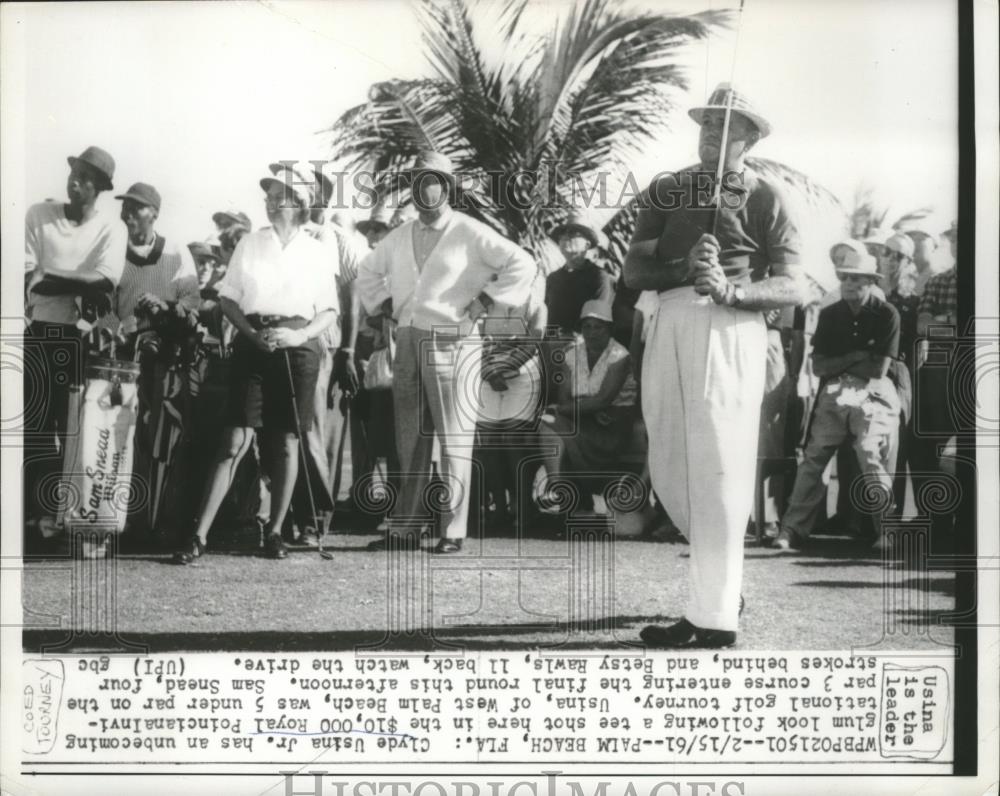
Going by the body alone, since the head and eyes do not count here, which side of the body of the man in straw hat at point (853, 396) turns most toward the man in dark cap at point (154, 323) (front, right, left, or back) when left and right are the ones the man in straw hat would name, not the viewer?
right

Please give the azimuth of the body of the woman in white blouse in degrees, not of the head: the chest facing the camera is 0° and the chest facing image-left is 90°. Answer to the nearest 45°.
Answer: approximately 0°
